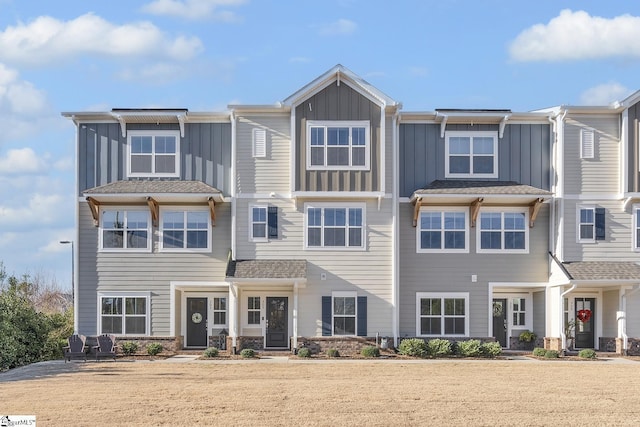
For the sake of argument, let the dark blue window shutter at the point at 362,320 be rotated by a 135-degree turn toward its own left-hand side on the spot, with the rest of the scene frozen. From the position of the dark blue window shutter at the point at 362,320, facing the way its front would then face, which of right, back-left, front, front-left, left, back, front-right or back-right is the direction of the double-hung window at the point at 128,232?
back-left

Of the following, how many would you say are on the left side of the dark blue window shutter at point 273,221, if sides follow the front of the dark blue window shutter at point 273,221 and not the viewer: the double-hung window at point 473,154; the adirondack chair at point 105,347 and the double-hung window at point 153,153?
1

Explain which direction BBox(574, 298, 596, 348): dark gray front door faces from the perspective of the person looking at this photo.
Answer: facing the viewer

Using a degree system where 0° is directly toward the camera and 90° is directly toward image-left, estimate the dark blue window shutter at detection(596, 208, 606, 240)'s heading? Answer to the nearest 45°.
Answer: approximately 0°

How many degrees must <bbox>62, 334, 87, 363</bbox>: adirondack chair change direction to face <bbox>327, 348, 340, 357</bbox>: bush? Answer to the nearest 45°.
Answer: approximately 90° to its left

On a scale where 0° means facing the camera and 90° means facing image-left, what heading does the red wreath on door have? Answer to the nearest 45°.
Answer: approximately 0°

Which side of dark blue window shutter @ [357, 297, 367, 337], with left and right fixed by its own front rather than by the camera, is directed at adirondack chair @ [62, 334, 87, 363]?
right

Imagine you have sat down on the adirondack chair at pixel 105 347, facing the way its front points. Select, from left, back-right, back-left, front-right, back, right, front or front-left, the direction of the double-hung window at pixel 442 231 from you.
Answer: left

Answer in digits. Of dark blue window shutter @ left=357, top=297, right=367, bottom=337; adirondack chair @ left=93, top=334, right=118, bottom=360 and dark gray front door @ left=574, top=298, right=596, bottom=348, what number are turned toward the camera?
3

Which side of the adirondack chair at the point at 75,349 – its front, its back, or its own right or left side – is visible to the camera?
front

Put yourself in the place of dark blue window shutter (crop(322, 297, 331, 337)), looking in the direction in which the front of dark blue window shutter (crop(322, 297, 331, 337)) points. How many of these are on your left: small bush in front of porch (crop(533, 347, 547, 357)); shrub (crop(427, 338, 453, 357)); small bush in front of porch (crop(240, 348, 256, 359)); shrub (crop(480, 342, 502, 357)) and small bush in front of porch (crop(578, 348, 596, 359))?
4

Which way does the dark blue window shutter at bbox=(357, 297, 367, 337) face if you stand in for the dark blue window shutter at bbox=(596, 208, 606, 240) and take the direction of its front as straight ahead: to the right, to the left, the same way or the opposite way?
the same way

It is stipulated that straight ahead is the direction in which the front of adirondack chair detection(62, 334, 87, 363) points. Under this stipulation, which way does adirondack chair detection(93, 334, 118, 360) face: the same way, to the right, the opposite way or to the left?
the same way

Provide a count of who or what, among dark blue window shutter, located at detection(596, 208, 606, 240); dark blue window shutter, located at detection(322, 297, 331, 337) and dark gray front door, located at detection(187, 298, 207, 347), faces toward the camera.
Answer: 3

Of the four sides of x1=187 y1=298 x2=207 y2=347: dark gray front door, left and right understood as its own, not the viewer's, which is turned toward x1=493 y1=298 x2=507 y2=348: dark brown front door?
left

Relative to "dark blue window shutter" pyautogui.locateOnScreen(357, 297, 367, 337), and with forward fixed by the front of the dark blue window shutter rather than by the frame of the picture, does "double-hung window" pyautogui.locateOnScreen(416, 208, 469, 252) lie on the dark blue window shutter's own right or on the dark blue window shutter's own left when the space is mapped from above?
on the dark blue window shutter's own left

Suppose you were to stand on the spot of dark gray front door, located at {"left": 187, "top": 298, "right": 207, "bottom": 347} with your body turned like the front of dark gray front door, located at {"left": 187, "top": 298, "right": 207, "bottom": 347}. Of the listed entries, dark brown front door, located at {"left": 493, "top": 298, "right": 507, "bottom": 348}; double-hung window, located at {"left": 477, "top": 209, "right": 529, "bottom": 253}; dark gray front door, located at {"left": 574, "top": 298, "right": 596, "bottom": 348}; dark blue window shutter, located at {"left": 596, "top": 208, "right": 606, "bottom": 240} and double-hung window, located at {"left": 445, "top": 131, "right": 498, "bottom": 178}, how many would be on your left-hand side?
5

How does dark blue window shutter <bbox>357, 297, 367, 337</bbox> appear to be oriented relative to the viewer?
toward the camera

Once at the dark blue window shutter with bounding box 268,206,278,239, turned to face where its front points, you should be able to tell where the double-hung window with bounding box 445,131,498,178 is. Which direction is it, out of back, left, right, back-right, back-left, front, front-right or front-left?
left

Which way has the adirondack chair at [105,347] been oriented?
toward the camera
